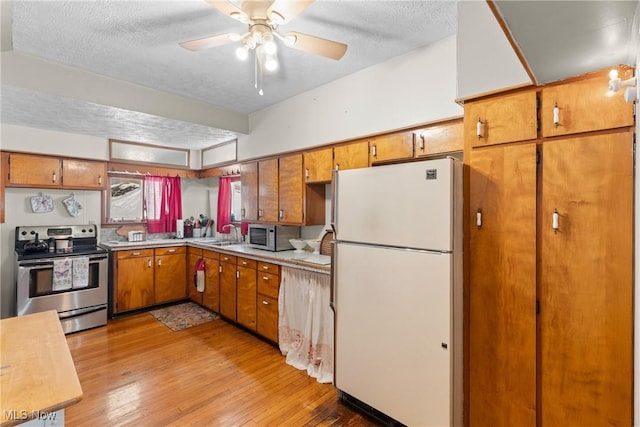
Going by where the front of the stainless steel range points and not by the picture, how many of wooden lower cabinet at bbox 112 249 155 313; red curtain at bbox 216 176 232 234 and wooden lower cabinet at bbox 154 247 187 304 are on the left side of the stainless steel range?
3

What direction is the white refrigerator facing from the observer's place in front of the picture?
facing the viewer and to the left of the viewer

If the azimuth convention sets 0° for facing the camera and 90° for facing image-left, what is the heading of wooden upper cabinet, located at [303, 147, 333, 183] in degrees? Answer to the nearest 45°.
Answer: approximately 45°

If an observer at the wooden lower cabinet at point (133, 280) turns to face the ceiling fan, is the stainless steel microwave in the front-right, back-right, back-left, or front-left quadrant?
front-left

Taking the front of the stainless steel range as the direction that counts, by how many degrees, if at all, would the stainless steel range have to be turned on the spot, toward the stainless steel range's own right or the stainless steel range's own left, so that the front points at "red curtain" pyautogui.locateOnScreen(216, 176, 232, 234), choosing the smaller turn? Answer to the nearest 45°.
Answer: approximately 90° to the stainless steel range's own left

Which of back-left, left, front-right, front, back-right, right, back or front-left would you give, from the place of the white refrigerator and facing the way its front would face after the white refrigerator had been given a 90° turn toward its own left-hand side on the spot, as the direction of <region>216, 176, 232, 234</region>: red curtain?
back

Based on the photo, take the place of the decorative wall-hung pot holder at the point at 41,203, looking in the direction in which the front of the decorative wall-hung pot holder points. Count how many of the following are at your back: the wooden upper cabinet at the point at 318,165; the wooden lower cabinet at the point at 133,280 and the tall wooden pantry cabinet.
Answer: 0

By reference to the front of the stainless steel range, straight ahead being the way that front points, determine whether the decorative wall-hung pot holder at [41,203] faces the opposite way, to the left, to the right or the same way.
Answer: the same way

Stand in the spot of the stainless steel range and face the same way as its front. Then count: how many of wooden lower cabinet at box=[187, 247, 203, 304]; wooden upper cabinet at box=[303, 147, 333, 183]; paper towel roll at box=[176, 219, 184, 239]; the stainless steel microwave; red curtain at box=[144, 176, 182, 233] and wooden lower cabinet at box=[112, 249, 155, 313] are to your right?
0

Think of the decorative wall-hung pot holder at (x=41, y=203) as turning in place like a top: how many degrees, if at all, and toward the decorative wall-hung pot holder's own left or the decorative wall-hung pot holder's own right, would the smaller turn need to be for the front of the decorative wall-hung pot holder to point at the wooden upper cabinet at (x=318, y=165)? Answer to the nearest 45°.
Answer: approximately 45° to the decorative wall-hung pot holder's own left

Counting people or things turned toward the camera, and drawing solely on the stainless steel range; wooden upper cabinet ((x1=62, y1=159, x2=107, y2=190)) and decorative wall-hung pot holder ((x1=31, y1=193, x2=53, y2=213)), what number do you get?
3

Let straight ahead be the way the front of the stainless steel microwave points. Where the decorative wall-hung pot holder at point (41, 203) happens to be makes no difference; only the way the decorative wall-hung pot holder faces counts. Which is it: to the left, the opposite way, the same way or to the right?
to the left

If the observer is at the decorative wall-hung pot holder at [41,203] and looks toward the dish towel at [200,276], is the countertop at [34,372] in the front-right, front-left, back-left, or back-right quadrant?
front-right

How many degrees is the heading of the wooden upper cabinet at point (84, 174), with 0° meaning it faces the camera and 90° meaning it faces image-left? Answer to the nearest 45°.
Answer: approximately 0°

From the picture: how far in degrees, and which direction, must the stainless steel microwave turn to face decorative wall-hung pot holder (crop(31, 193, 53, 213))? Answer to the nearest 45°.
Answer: approximately 45° to its right

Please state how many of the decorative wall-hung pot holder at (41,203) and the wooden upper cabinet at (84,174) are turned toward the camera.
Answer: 2
